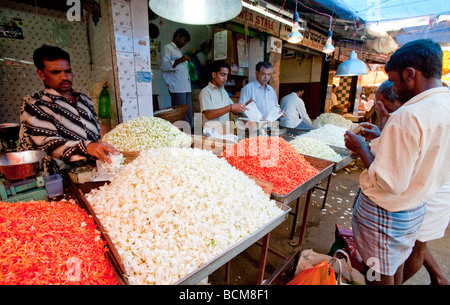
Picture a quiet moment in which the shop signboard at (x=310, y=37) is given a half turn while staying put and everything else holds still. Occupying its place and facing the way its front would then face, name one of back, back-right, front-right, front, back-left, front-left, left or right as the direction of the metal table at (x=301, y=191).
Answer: back-left

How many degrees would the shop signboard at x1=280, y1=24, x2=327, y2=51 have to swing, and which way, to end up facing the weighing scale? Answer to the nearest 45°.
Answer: approximately 45° to its right

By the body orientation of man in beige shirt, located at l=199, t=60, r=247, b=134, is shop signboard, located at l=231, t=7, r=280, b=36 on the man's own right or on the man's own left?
on the man's own left

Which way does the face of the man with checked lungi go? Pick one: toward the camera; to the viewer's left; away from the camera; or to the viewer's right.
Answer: to the viewer's left

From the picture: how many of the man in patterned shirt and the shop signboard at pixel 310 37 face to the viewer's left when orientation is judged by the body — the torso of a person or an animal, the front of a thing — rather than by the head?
0

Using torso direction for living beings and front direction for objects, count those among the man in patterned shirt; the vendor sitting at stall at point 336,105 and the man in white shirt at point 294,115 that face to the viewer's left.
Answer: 0

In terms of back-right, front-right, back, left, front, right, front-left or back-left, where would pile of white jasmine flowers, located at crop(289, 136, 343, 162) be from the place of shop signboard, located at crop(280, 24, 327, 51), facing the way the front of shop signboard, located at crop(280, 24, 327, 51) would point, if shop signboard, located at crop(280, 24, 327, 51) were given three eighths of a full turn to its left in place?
back

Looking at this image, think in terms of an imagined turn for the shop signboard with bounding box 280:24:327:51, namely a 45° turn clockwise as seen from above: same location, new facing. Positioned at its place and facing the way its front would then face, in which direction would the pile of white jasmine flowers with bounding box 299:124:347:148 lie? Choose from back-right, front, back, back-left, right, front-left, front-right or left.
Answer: front

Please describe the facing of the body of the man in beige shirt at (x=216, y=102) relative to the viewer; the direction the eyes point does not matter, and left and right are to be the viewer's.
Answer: facing the viewer and to the right of the viewer

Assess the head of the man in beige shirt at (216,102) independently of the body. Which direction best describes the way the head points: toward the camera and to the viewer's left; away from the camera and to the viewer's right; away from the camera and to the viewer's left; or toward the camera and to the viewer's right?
toward the camera and to the viewer's right
